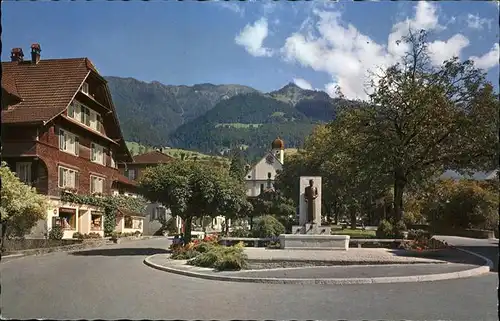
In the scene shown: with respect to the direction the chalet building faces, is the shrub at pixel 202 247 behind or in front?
in front

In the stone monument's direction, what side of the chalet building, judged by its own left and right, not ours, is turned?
front

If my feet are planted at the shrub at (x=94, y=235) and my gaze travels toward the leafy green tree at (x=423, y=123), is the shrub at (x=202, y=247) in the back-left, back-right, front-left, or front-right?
front-right

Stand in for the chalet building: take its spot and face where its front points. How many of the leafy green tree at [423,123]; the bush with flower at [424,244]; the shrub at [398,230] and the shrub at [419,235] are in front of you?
4

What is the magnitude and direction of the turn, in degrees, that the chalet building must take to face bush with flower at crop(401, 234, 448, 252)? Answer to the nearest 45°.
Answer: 0° — it already faces it

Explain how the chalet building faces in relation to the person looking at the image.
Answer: facing the viewer and to the right of the viewer

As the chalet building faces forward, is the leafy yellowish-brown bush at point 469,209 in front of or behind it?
in front

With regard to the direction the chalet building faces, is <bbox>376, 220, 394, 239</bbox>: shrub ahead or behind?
ahead

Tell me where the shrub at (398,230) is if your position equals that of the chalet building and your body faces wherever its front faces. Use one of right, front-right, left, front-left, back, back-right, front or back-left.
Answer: front

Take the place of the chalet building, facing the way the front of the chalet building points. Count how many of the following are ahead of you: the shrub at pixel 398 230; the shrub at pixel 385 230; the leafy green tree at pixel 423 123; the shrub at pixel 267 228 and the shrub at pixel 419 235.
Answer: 5
